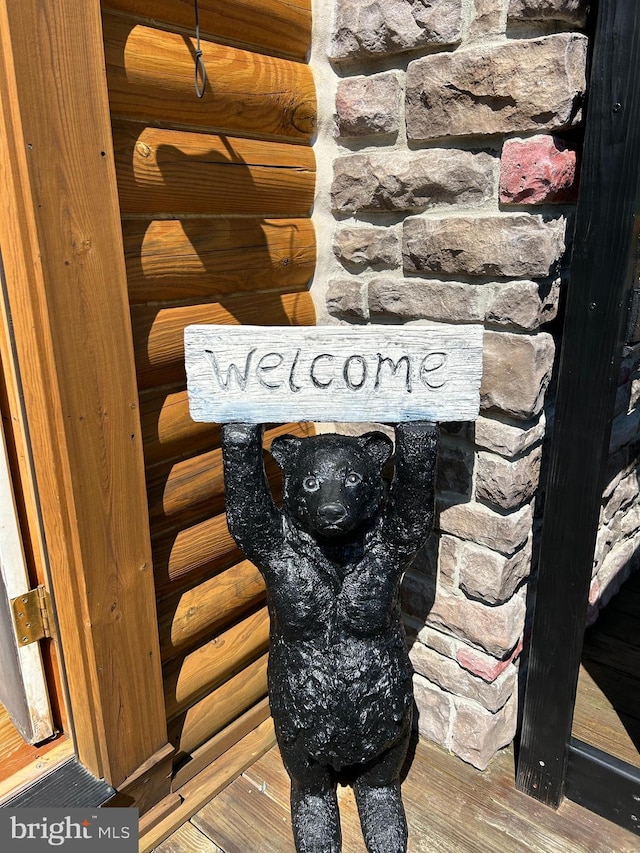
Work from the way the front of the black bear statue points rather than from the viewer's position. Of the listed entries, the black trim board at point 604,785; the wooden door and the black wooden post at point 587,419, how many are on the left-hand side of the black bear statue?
2

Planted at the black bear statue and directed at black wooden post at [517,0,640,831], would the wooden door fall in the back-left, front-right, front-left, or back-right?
back-left

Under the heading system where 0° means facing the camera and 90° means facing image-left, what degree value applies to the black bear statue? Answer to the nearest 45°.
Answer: approximately 0°

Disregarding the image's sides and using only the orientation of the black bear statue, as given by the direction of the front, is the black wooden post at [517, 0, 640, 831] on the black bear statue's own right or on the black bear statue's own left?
on the black bear statue's own left

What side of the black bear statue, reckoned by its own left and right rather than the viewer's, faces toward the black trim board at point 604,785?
left

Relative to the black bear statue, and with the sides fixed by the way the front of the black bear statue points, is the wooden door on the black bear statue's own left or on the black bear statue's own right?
on the black bear statue's own right
